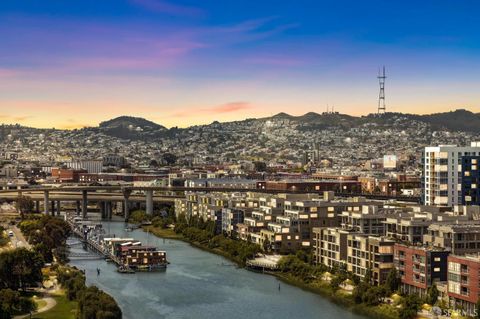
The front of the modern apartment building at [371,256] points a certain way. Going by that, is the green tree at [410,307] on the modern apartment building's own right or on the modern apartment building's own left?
on the modern apartment building's own left

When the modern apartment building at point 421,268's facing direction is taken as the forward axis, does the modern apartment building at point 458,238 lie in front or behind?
behind

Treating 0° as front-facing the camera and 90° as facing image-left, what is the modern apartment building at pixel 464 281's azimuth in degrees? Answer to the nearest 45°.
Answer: approximately 45°

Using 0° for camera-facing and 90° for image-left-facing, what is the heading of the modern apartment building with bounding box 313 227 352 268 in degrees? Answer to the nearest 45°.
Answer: approximately 45°

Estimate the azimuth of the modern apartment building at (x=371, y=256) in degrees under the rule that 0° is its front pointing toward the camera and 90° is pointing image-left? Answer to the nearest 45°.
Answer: approximately 45°

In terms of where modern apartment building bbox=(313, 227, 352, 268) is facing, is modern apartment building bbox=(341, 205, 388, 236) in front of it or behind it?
behind

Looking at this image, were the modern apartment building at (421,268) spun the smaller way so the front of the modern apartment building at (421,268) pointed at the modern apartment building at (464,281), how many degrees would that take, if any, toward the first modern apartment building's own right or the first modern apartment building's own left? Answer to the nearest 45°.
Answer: approximately 90° to the first modern apartment building's own left

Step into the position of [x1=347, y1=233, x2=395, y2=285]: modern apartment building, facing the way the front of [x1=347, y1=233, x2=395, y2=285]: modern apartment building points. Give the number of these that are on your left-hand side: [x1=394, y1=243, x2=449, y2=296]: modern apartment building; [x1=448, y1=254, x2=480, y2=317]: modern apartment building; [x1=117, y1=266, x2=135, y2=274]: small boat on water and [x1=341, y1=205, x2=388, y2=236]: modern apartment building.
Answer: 2
